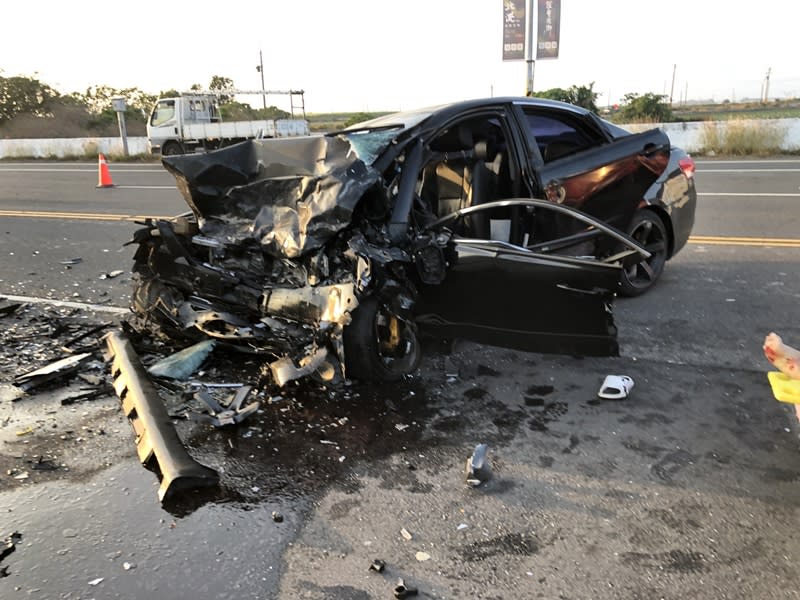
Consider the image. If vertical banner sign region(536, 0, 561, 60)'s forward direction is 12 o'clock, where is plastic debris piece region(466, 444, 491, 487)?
The plastic debris piece is roughly at 12 o'clock from the vertical banner sign.

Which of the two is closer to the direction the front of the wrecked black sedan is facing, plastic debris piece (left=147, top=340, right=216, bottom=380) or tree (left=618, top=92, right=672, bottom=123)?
the plastic debris piece

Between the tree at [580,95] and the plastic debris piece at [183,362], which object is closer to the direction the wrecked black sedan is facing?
the plastic debris piece

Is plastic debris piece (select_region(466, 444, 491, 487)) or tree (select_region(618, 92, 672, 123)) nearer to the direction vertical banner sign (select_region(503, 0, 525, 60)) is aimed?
the plastic debris piece

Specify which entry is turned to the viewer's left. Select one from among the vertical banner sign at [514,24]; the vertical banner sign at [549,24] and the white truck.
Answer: the white truck

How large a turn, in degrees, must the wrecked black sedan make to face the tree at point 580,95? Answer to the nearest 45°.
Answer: approximately 135° to its right

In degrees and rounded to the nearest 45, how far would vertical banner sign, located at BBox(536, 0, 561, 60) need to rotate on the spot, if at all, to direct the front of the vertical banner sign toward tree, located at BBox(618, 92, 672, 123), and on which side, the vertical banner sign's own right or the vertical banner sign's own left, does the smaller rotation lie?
approximately 90° to the vertical banner sign's own left

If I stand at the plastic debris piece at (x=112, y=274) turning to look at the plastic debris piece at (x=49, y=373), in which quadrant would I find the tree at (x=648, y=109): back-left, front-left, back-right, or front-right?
back-left

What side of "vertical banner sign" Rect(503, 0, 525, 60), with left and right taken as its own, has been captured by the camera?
front

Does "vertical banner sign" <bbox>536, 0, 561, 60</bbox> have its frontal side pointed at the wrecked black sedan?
yes

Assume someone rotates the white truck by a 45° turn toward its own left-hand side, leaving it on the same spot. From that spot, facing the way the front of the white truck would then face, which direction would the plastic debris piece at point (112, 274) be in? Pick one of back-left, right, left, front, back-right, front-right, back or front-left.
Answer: front-left

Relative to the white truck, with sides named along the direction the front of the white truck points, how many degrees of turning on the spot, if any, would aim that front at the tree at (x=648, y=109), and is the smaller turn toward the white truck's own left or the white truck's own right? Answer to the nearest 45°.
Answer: approximately 180°

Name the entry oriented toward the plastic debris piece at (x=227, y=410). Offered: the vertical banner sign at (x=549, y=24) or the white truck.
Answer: the vertical banner sign

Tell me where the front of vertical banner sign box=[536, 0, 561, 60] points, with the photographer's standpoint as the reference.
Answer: facing the viewer

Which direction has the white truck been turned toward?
to the viewer's left

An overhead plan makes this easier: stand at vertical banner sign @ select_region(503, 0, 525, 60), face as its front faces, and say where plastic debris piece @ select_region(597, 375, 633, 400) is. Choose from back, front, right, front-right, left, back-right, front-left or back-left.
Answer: front

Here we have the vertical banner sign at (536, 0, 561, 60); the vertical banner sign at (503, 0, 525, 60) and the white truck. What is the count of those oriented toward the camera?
2

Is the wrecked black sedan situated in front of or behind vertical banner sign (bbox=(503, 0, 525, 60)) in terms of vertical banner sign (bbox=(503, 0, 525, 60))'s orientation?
in front

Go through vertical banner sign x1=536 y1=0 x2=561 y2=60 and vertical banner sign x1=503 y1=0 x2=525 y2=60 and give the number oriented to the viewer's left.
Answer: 0

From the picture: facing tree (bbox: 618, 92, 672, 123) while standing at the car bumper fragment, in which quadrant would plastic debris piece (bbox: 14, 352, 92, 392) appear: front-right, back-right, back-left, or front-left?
front-left
